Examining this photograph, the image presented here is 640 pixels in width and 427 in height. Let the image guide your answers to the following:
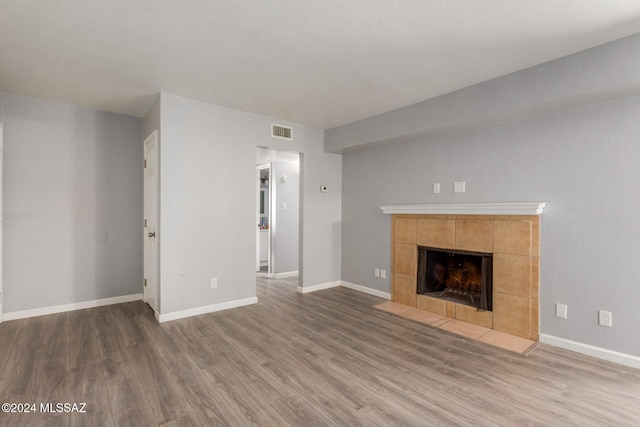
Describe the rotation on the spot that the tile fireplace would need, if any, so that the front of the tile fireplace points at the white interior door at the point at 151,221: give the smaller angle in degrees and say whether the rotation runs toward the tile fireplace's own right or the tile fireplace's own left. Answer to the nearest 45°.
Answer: approximately 45° to the tile fireplace's own right

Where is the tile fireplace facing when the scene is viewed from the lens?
facing the viewer and to the left of the viewer
